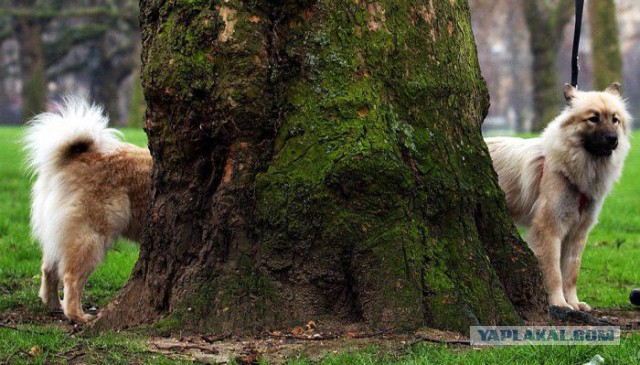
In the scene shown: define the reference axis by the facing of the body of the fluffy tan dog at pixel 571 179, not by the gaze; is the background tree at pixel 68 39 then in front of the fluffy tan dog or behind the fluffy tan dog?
behind

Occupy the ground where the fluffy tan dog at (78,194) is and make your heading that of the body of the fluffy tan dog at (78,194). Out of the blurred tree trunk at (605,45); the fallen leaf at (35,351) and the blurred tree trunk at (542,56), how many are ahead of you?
2

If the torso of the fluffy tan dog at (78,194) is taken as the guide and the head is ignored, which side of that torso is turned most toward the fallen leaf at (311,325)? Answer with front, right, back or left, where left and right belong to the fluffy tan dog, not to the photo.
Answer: right

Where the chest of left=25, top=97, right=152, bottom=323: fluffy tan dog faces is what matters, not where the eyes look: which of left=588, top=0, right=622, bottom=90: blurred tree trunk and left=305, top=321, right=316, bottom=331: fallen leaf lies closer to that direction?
the blurred tree trunk

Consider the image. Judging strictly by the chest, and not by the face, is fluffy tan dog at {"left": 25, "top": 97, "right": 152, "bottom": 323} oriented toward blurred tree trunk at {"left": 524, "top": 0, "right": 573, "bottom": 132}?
yes

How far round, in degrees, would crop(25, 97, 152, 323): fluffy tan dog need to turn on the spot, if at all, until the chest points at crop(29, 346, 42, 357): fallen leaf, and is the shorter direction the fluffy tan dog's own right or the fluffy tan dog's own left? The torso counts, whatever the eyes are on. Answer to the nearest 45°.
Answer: approximately 135° to the fluffy tan dog's own right

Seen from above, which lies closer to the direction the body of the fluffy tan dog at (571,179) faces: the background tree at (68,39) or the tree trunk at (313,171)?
the tree trunk

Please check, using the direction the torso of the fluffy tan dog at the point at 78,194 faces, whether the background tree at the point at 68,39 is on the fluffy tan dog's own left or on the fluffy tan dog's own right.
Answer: on the fluffy tan dog's own left

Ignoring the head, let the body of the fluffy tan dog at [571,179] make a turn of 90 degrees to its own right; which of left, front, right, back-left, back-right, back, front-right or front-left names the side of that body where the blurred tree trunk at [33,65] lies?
right

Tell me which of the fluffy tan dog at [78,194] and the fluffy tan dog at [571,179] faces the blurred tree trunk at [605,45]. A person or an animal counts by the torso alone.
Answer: the fluffy tan dog at [78,194]

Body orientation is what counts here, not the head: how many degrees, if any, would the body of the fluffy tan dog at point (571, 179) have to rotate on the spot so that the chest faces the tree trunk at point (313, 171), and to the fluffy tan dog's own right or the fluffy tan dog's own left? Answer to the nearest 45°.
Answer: approximately 90° to the fluffy tan dog's own right

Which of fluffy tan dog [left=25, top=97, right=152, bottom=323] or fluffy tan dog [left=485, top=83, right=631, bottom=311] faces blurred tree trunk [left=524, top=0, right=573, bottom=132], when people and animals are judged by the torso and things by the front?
fluffy tan dog [left=25, top=97, right=152, bottom=323]

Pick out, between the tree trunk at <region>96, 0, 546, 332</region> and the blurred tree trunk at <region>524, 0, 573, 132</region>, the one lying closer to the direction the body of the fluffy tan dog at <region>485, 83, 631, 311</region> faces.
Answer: the tree trunk

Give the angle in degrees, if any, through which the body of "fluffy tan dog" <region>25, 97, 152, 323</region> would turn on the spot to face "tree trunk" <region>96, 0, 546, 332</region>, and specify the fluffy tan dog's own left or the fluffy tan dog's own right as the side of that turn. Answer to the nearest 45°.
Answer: approximately 90° to the fluffy tan dog's own right

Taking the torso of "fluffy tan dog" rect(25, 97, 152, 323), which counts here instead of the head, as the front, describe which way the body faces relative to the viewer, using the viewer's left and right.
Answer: facing away from the viewer and to the right of the viewer
